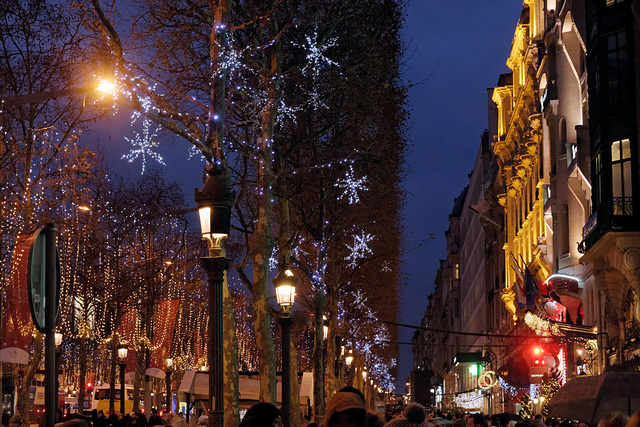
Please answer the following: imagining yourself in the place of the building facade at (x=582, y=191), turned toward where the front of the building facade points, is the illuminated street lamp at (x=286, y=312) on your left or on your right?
on your left

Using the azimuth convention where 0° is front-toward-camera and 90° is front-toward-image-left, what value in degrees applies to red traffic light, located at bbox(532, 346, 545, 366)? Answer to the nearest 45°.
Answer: approximately 0°

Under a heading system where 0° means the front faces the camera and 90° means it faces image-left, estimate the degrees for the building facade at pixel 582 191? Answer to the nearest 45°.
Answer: approximately 90°

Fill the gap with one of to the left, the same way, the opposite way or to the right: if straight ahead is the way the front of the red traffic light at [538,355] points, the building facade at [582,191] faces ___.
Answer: to the right

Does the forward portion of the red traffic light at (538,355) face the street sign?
yes

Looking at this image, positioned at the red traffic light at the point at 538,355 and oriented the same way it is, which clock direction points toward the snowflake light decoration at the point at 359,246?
The snowflake light decoration is roughly at 2 o'clock from the red traffic light.

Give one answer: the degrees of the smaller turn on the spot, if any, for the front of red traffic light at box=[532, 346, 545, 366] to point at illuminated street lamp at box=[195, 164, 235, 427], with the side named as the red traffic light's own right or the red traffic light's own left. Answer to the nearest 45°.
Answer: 0° — it already faces it
